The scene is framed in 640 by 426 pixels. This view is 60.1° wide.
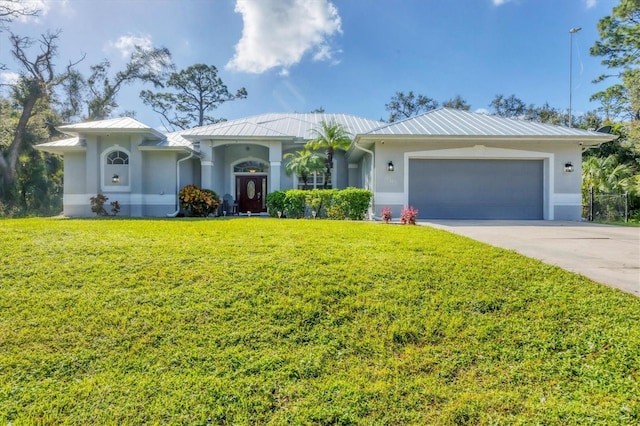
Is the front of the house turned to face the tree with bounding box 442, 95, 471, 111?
no

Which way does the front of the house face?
toward the camera

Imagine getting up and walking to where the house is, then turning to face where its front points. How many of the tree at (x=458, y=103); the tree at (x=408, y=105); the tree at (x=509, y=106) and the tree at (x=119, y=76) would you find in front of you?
0

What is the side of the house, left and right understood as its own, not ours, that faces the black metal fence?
left

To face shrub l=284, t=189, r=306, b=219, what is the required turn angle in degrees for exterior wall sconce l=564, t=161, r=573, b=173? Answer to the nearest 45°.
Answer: approximately 45° to its right

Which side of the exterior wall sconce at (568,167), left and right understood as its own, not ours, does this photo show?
front

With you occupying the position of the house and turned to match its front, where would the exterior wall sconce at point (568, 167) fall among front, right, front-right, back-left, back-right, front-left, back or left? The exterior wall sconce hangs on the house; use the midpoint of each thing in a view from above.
left

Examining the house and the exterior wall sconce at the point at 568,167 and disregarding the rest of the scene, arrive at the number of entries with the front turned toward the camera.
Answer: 2

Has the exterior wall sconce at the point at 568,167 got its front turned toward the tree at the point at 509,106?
no
